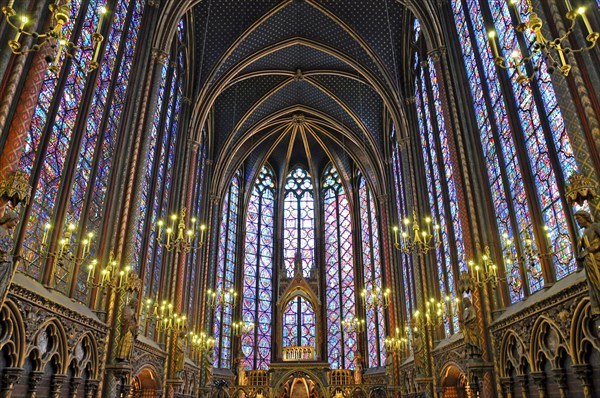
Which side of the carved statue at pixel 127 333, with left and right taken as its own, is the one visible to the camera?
right

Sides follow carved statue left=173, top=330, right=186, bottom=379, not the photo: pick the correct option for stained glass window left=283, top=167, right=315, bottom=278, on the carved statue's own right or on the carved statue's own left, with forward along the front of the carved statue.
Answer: on the carved statue's own left

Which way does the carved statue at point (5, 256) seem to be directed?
to the viewer's right

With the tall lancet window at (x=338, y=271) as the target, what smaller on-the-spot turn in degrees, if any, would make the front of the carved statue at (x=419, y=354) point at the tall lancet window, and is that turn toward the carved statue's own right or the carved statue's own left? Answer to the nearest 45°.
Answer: approximately 90° to the carved statue's own right

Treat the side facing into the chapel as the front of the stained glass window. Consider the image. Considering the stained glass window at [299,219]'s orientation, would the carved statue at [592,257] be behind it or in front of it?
in front

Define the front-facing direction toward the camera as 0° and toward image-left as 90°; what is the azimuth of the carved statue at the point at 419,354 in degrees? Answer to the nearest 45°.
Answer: approximately 45°

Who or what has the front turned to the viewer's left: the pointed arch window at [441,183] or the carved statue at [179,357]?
the pointed arch window

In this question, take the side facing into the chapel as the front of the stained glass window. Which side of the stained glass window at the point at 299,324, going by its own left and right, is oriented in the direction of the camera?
front

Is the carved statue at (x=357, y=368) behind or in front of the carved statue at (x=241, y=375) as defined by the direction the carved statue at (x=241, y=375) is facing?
in front

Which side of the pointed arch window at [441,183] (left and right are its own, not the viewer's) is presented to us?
left

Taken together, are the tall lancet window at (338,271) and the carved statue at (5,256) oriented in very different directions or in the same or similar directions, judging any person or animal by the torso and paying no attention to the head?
very different directions

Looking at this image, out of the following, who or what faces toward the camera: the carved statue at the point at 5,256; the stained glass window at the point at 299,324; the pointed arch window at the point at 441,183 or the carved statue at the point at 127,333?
the stained glass window

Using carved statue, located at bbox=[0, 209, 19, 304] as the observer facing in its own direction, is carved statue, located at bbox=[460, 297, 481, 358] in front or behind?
in front

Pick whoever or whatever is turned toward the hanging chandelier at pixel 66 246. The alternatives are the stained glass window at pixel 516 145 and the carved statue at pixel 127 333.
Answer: the stained glass window

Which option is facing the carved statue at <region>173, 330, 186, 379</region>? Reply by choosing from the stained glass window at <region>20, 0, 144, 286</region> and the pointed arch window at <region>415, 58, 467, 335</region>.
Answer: the pointed arch window

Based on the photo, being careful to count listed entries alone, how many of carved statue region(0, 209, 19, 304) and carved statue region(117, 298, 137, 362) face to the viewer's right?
2

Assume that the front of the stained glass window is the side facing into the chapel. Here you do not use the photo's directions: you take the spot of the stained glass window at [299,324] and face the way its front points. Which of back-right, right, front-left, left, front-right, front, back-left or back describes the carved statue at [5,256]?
front
